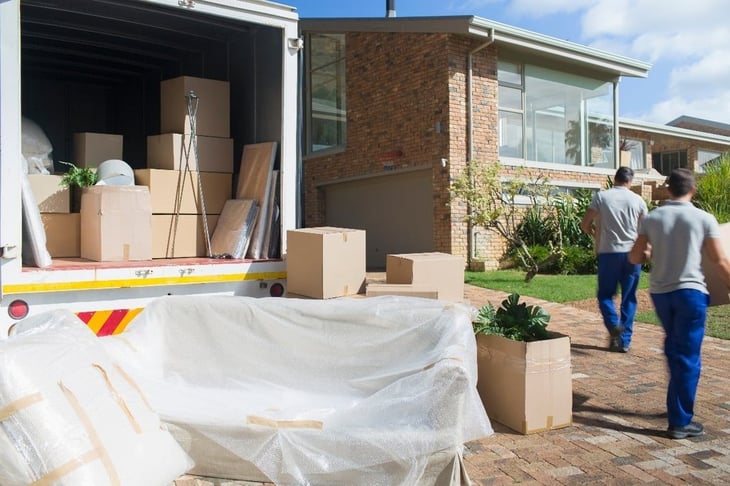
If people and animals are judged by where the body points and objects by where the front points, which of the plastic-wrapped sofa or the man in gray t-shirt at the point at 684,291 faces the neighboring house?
the man in gray t-shirt

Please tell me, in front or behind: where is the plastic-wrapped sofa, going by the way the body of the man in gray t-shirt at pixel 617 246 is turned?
behind

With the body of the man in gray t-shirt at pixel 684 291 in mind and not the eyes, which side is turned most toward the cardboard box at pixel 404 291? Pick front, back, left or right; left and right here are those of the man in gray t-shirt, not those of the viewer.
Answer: left

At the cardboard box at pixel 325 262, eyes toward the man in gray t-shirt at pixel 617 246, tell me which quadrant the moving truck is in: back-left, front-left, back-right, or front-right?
back-left

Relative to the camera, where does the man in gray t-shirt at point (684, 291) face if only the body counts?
away from the camera

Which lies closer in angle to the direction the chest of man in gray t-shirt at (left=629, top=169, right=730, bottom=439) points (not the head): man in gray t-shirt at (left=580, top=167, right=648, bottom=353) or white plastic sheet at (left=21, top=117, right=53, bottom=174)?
the man in gray t-shirt

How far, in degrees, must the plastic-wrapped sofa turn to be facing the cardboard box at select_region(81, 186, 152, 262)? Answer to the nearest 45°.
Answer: approximately 135° to its right

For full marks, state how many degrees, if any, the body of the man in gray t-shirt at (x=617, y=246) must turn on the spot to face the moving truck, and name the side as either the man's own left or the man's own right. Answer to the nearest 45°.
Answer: approximately 135° to the man's own left

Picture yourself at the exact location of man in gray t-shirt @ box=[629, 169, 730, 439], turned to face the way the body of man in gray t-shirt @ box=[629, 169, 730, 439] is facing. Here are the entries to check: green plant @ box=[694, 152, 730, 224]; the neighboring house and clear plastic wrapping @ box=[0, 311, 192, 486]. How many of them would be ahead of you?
2

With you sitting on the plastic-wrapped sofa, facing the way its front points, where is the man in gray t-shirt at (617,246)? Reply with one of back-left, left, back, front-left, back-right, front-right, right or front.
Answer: back-left

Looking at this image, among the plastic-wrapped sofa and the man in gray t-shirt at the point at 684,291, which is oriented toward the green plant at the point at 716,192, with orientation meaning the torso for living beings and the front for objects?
the man in gray t-shirt

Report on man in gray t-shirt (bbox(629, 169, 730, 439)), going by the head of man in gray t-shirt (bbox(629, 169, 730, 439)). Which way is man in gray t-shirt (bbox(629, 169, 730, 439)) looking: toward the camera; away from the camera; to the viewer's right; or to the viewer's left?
away from the camera

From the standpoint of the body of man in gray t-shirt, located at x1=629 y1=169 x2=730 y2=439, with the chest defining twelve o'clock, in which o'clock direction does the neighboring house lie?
The neighboring house is roughly at 12 o'clock from the man in gray t-shirt.

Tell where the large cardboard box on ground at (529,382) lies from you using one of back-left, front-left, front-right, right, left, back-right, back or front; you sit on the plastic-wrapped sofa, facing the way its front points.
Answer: left

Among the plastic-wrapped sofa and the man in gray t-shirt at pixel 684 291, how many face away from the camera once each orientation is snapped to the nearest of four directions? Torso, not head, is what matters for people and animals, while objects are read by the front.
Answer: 1

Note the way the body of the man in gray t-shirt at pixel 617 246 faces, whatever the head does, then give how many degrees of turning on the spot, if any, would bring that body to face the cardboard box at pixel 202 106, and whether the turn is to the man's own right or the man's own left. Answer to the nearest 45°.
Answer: approximately 90° to the man's own left

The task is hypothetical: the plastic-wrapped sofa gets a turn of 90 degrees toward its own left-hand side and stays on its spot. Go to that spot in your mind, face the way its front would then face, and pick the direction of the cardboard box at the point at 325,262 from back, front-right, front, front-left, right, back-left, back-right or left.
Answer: left

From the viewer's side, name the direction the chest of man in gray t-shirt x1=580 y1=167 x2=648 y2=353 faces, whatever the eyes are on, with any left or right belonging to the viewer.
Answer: facing away from the viewer
